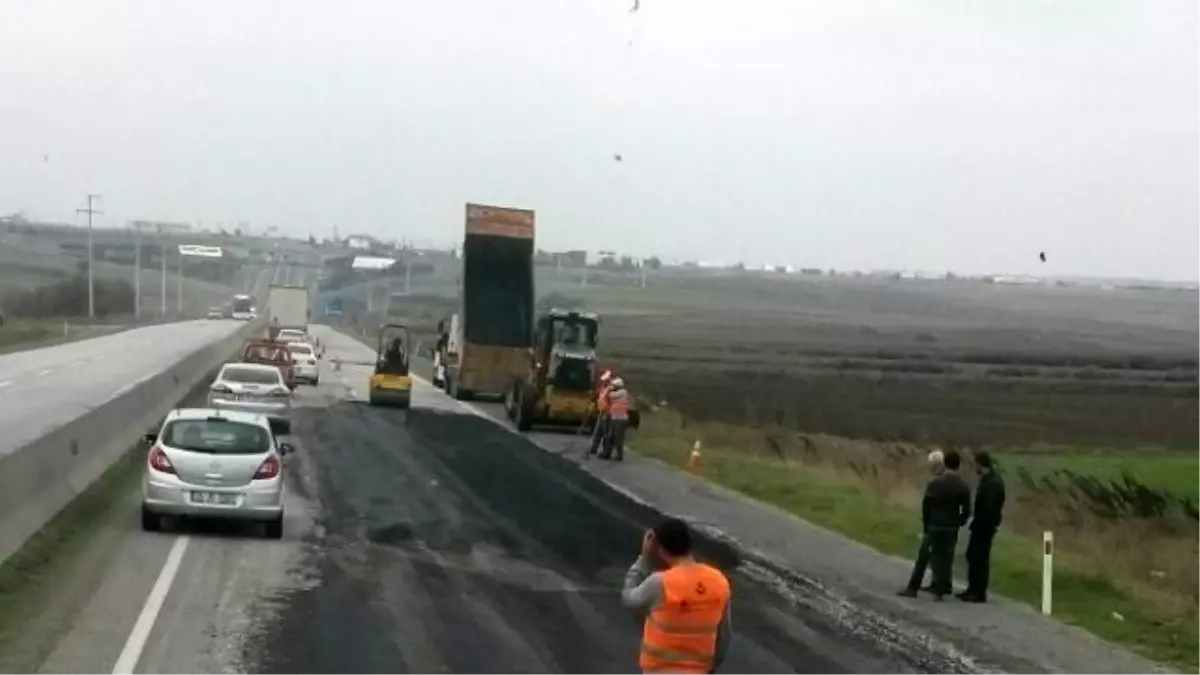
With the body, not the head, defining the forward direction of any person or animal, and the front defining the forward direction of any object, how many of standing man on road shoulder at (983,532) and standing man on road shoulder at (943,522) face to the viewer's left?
1

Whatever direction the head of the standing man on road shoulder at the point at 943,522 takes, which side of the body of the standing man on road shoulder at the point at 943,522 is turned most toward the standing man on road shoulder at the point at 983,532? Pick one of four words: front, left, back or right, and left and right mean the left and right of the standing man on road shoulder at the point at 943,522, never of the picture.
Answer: right

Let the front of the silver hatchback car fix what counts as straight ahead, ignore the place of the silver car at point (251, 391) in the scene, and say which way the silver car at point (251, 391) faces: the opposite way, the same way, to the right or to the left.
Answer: the same way

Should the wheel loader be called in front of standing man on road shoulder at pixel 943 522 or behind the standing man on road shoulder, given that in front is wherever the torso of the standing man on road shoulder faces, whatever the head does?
in front

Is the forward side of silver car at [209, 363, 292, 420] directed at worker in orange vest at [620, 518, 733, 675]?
no

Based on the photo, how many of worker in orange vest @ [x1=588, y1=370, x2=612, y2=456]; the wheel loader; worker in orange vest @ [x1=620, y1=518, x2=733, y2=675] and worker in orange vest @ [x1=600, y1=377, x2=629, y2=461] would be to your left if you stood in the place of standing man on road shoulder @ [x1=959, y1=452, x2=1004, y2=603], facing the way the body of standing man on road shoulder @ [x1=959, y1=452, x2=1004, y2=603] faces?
1

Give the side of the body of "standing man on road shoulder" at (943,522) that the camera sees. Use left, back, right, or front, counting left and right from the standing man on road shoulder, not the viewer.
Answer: back

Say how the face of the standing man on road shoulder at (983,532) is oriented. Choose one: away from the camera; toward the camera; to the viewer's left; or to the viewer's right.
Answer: to the viewer's left

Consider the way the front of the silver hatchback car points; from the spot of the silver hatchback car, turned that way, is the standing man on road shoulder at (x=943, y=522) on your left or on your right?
on your right

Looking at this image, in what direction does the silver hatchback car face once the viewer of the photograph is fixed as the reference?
facing away from the viewer

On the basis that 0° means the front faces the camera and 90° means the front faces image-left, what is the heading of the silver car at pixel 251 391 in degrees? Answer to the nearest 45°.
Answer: approximately 180°

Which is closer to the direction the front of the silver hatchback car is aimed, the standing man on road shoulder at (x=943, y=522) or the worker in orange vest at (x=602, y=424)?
the worker in orange vest

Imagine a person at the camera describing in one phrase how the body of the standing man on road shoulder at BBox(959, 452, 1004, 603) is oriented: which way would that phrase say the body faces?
to the viewer's left
